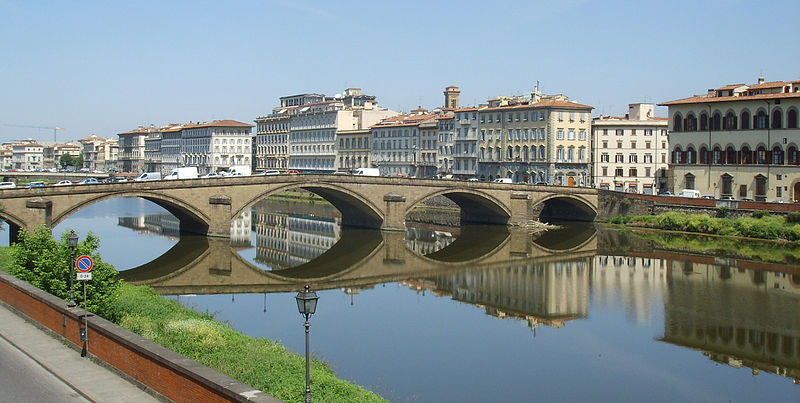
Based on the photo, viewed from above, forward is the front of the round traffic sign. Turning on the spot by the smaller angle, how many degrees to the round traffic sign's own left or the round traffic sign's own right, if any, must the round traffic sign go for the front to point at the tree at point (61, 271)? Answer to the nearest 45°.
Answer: approximately 180°

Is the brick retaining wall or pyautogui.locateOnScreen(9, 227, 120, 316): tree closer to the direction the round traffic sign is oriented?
the brick retaining wall

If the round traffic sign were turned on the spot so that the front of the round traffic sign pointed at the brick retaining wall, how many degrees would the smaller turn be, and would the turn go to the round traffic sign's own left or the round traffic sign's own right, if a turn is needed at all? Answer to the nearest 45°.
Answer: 0° — it already faces it

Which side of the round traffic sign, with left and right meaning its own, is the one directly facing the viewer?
front
